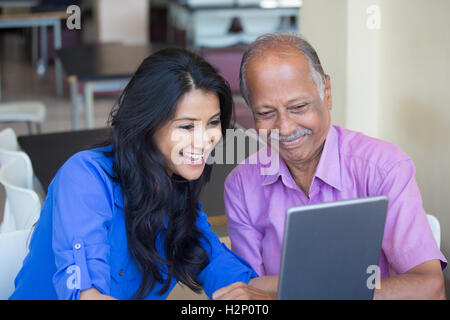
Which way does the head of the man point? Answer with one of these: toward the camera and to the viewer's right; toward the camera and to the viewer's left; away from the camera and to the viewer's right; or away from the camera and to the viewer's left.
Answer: toward the camera and to the viewer's left

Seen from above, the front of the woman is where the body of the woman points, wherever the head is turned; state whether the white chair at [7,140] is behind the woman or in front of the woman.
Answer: behind

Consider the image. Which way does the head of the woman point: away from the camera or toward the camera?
toward the camera
